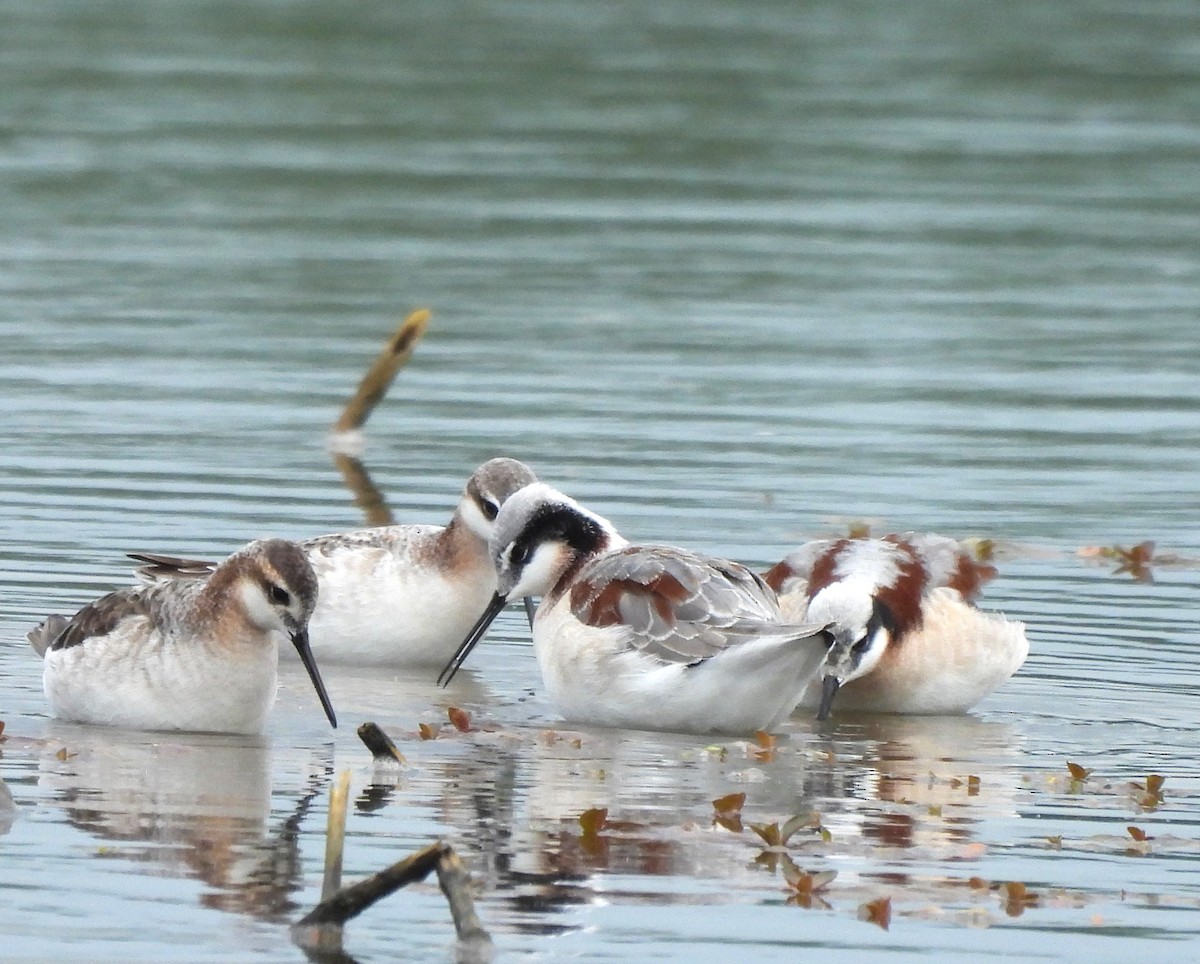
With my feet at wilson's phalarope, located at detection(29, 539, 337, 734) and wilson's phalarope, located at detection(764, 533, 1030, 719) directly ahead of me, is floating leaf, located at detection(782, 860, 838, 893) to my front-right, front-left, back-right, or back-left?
front-right

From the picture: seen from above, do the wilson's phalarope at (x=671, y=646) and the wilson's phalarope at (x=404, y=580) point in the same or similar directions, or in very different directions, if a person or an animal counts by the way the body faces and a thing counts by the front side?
very different directions

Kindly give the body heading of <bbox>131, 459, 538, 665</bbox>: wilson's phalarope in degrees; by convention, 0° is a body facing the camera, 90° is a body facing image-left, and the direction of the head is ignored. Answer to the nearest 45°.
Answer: approximately 270°

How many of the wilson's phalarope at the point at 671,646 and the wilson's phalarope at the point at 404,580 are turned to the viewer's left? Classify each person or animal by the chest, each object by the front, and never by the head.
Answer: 1

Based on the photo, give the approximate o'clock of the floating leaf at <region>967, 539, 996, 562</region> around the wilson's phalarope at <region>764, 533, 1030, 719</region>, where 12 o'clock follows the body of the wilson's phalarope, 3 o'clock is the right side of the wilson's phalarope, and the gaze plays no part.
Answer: The floating leaf is roughly at 5 o'clock from the wilson's phalarope.

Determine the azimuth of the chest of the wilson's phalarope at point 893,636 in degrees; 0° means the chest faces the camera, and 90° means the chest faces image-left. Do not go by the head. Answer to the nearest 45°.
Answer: approximately 45°

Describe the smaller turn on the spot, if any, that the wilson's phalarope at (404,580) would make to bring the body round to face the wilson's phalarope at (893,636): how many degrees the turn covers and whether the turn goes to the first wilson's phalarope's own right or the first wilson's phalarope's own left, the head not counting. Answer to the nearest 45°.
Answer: approximately 45° to the first wilson's phalarope's own right

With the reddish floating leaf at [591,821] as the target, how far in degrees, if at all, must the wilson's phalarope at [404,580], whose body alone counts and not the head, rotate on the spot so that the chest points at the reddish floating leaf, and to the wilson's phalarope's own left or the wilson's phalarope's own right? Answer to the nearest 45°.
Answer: approximately 90° to the wilson's phalarope's own right

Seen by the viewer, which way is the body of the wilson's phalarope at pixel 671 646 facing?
to the viewer's left
